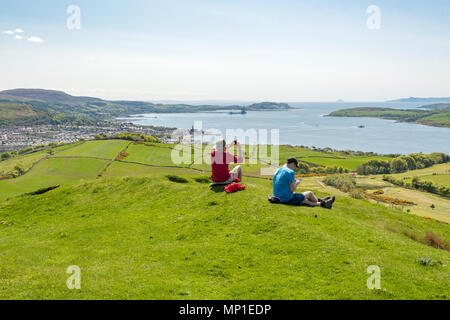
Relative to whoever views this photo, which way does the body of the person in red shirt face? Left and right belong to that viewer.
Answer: facing away from the viewer and to the right of the viewer

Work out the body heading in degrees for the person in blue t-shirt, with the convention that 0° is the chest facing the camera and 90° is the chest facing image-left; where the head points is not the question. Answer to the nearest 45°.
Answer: approximately 270°

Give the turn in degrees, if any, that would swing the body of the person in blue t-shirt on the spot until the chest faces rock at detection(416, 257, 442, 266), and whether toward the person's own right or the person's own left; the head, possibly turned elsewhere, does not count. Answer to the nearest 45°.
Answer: approximately 45° to the person's own right

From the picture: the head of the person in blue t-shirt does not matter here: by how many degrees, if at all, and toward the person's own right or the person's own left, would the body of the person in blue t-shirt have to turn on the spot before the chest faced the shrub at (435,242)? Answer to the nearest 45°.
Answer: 0° — they already face it

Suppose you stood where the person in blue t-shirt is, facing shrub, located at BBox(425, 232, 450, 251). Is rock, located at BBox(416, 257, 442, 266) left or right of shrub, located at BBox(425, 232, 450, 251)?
right

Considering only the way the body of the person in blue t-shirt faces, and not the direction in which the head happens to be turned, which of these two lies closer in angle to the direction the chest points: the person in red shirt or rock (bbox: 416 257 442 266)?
the rock
